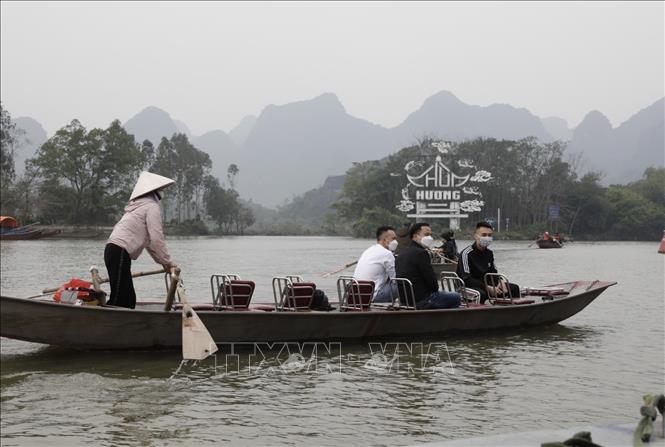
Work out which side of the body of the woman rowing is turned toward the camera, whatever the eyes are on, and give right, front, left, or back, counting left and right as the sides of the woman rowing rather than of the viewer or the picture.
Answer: right

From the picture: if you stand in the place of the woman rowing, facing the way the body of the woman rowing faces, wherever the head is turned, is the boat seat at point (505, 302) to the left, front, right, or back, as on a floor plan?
front

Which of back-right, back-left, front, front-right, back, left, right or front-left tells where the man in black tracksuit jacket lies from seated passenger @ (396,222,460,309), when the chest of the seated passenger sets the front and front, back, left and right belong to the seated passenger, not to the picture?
front-left

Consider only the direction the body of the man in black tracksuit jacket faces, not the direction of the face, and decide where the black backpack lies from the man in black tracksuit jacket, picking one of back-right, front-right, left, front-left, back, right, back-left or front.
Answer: right

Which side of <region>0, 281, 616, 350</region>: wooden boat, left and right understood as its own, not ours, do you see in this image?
right

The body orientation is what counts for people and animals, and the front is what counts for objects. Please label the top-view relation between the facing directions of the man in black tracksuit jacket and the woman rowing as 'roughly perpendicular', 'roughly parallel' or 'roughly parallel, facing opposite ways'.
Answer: roughly perpendicular
